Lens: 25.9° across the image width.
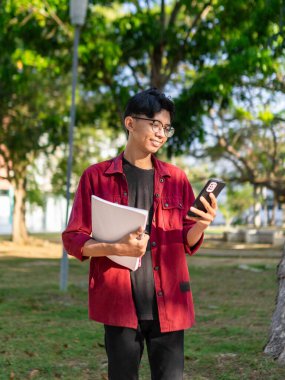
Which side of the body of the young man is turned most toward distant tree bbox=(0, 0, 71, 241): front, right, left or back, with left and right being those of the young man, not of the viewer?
back

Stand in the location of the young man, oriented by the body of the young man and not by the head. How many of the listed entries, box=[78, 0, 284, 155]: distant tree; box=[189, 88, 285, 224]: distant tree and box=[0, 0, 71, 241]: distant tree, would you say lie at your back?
3

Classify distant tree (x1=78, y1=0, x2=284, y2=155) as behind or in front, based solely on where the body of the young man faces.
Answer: behind

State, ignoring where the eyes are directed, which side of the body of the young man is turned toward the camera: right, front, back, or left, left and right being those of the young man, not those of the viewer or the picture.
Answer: front

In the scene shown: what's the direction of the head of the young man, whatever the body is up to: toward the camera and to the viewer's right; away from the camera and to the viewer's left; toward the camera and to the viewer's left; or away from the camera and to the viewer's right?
toward the camera and to the viewer's right

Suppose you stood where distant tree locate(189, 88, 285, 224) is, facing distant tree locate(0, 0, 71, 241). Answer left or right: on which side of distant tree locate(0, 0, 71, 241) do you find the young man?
left

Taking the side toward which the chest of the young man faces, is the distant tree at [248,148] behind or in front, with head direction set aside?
behind
